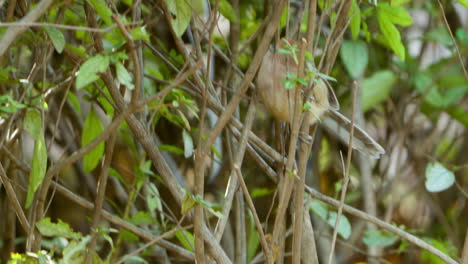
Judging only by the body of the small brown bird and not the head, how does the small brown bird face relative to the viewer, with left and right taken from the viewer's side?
facing to the left of the viewer

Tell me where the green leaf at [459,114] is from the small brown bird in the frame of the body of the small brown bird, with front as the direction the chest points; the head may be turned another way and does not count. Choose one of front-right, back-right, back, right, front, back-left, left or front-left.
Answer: back-right

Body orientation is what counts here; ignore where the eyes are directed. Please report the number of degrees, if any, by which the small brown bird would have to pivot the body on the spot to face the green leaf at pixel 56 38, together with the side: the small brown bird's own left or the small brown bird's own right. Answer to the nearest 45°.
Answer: approximately 45° to the small brown bird's own left

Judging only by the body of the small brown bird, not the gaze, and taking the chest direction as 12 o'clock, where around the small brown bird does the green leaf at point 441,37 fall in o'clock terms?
The green leaf is roughly at 4 o'clock from the small brown bird.
